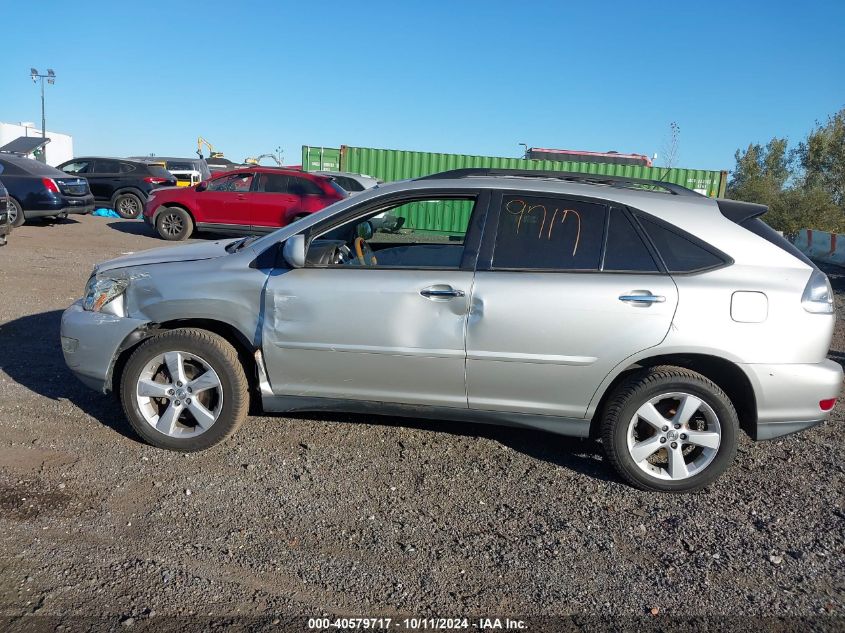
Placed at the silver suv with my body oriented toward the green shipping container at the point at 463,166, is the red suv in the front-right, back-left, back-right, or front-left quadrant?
front-left

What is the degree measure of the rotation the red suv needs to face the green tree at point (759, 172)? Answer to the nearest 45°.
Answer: approximately 135° to its right

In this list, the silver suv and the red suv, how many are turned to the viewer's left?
2

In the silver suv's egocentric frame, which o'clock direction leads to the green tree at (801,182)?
The green tree is roughly at 4 o'clock from the silver suv.

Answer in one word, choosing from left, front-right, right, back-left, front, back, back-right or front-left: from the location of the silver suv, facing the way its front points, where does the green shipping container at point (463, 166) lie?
right

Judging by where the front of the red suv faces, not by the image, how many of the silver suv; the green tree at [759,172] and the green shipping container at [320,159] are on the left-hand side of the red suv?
1

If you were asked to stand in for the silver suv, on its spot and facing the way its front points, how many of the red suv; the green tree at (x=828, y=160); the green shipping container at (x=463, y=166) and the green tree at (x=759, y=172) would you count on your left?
0

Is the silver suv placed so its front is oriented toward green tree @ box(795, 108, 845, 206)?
no

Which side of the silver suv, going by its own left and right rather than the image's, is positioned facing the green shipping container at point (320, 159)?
right

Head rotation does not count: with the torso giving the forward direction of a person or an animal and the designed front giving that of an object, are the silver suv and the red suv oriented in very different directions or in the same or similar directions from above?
same or similar directions

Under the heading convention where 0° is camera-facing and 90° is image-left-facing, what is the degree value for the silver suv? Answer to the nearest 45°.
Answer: approximately 90°

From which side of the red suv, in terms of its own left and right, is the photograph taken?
left

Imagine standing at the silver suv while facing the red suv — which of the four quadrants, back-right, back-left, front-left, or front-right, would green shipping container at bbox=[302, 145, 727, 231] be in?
front-right

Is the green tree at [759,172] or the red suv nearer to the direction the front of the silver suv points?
the red suv

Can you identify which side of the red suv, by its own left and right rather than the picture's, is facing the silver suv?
left
